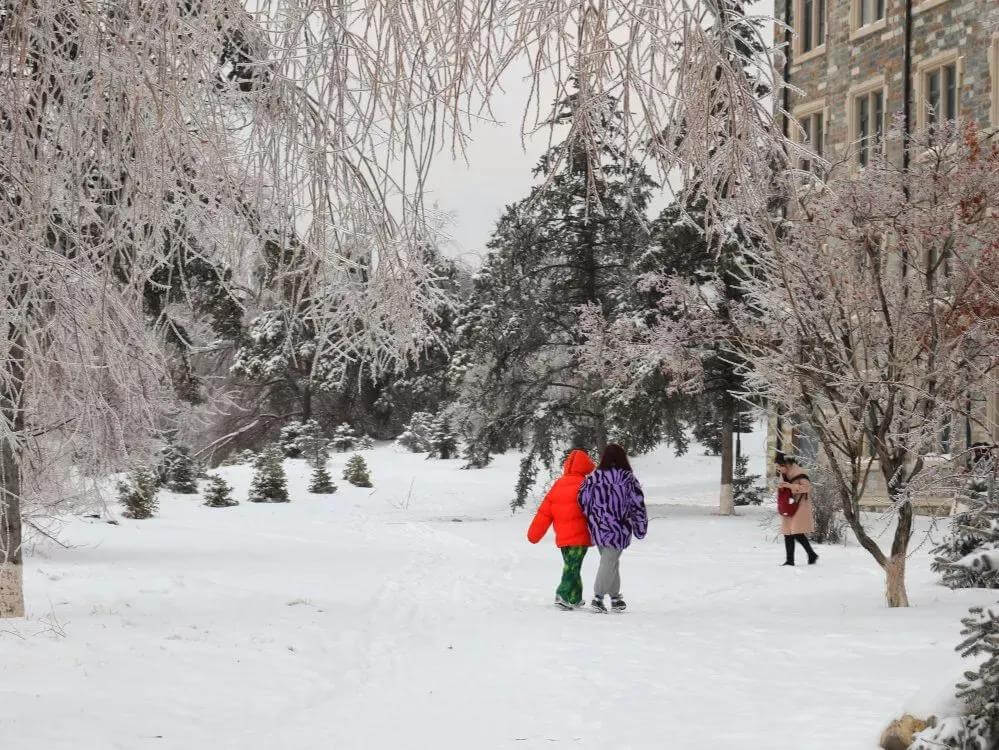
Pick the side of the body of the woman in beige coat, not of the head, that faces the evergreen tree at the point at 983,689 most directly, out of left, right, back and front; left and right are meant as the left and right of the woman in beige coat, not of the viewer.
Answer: left

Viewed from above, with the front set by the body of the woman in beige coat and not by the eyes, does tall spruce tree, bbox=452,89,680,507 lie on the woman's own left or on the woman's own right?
on the woman's own right

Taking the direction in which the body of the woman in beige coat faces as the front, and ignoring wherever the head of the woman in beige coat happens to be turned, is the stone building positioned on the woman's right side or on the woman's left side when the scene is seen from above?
on the woman's right side

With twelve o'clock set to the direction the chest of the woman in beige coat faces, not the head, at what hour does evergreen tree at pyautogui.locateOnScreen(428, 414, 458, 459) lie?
The evergreen tree is roughly at 2 o'clock from the woman in beige coat.

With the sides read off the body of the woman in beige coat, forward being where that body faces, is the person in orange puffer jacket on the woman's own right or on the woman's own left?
on the woman's own left

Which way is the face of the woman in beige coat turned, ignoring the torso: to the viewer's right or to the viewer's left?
to the viewer's left

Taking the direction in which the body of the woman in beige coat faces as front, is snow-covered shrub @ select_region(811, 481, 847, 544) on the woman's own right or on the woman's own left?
on the woman's own right

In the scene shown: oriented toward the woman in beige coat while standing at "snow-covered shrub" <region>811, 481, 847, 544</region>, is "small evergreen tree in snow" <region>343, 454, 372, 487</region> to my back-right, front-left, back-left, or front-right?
back-right

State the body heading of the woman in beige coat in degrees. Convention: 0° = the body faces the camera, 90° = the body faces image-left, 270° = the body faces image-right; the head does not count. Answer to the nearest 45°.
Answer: approximately 90°
